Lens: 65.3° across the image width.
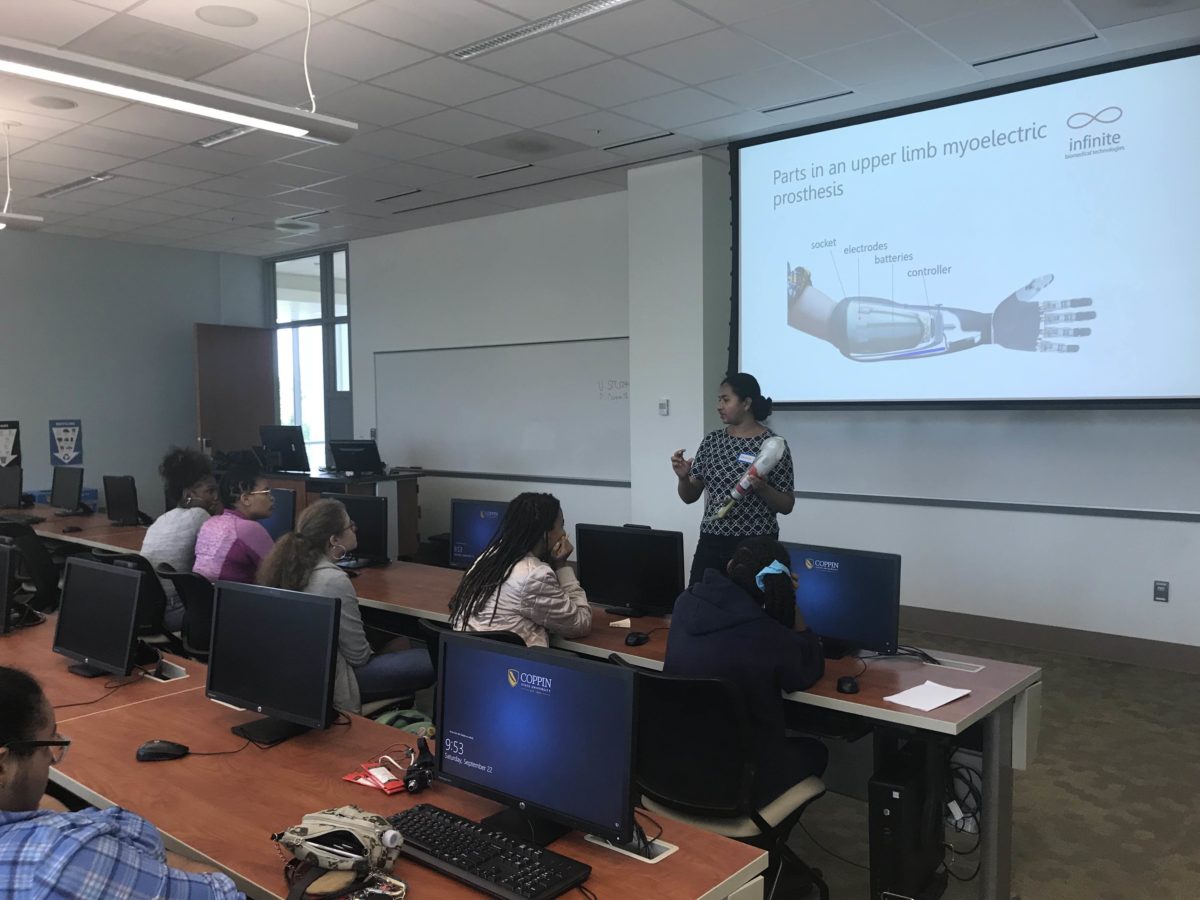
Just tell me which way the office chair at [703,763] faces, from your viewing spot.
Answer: facing away from the viewer and to the right of the viewer

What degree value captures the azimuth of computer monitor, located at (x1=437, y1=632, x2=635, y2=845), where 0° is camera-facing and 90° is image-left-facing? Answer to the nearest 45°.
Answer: approximately 45°

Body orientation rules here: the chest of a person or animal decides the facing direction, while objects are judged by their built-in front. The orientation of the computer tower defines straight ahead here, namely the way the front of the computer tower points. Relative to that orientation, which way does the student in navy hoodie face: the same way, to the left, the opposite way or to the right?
the opposite way

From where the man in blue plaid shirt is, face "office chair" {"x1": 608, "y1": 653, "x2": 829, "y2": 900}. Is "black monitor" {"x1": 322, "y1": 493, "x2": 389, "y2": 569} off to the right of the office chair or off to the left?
left

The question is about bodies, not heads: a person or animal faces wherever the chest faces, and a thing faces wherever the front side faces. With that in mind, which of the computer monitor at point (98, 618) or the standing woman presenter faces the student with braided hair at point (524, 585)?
the standing woman presenter

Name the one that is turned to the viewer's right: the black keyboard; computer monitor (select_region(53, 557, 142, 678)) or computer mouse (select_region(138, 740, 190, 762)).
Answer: the computer mouse

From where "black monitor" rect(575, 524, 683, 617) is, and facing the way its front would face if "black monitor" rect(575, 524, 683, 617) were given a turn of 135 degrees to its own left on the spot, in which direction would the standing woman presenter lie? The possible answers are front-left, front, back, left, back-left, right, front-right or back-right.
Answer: front-left

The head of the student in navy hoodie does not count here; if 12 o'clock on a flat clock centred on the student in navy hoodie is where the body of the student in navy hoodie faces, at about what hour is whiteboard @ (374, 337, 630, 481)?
The whiteboard is roughly at 10 o'clock from the student in navy hoodie.

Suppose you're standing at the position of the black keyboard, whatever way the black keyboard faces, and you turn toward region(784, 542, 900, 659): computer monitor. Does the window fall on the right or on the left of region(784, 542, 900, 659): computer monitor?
left

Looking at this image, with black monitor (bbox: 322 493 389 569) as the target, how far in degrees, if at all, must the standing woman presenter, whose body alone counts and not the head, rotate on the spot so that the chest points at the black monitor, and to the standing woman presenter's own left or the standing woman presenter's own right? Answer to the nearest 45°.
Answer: approximately 45° to the standing woman presenter's own right

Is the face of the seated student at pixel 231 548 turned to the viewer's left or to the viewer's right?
to the viewer's right

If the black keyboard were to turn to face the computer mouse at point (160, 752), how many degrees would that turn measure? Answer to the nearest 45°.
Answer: approximately 90° to its right

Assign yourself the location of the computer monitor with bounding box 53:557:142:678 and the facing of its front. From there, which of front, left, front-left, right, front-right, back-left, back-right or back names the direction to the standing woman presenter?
back-left
